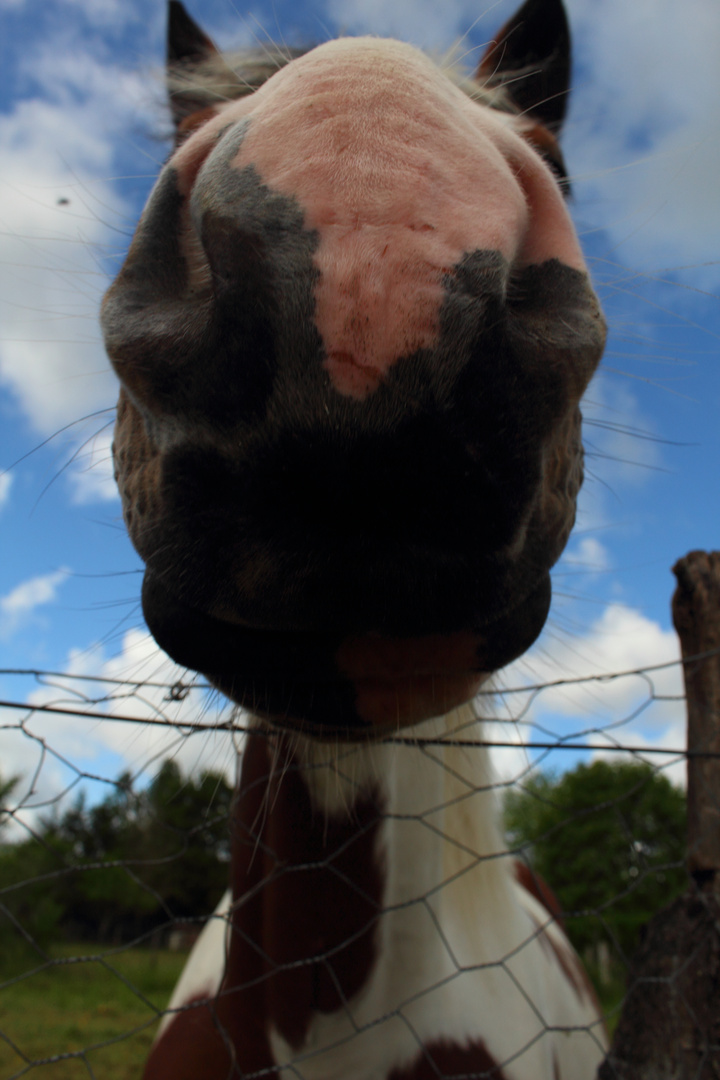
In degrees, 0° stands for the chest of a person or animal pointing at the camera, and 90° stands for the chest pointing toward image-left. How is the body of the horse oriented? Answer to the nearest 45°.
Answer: approximately 0°
